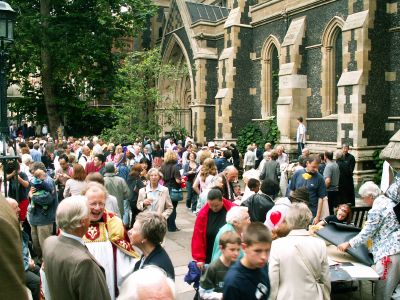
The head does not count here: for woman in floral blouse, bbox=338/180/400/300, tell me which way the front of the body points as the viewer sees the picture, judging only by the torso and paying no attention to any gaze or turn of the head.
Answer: to the viewer's left

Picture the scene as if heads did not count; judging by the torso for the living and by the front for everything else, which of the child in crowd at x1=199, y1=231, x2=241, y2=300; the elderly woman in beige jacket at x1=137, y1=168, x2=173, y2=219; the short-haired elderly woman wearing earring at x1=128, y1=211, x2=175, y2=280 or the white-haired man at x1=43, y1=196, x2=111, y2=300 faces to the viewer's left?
the short-haired elderly woman wearing earring at x1=128, y1=211, x2=175, y2=280

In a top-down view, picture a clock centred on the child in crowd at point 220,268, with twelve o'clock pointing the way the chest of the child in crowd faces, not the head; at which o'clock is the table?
The table is roughly at 9 o'clock from the child in crowd.

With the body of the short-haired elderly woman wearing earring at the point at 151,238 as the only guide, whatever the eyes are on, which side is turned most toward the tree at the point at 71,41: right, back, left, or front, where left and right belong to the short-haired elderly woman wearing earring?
right

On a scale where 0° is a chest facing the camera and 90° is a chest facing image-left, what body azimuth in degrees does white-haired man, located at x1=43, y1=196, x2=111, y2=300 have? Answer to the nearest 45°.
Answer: approximately 225°

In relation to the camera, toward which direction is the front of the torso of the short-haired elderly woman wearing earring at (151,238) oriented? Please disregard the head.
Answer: to the viewer's left

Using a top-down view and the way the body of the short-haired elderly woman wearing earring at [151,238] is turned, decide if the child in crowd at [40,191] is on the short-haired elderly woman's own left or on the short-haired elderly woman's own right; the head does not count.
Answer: on the short-haired elderly woman's own right

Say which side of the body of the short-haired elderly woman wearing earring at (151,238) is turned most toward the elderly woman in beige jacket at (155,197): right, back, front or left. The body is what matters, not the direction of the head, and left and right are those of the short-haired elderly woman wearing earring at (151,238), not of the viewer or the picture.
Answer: right

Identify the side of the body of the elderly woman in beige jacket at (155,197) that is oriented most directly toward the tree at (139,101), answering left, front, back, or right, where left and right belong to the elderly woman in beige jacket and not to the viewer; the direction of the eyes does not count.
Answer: back

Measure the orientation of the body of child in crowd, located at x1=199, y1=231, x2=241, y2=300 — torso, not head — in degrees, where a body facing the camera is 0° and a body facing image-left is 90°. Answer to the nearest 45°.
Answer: approximately 315°

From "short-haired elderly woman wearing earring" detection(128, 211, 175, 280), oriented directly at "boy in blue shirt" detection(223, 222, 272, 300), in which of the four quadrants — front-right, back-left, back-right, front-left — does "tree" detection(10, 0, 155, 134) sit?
back-left
